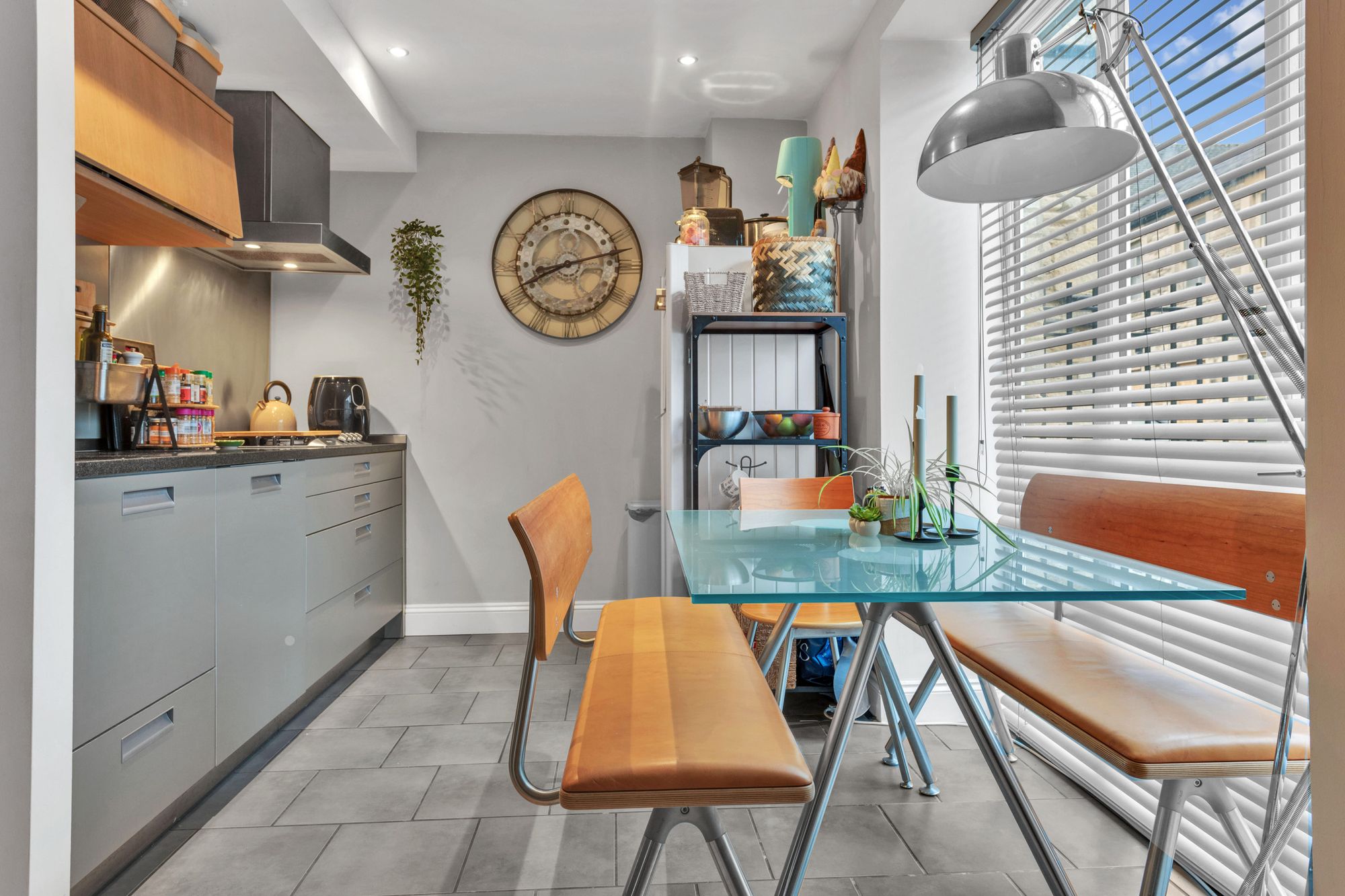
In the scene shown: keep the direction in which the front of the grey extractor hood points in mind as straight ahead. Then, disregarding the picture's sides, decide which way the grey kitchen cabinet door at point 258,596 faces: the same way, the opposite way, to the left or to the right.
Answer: the same way

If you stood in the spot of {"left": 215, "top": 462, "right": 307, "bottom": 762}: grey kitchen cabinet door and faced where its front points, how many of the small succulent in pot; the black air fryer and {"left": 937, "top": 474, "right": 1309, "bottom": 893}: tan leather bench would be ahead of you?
2

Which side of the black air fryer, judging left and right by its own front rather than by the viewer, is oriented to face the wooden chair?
front

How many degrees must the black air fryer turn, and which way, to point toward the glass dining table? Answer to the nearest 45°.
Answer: approximately 45° to its right

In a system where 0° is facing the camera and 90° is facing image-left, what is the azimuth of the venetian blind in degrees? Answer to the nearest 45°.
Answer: approximately 45°

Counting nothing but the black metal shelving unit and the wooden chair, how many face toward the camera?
2

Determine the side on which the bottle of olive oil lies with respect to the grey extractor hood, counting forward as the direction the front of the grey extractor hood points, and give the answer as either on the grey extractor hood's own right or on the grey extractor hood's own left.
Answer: on the grey extractor hood's own right

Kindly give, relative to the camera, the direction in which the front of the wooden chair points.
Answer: facing the viewer

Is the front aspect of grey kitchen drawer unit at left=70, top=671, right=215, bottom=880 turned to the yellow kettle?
no

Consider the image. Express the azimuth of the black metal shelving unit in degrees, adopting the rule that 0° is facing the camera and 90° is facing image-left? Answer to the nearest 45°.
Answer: approximately 0°

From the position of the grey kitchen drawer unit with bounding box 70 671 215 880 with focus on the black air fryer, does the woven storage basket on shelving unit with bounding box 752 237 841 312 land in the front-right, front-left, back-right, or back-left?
front-right

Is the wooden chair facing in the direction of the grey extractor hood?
no

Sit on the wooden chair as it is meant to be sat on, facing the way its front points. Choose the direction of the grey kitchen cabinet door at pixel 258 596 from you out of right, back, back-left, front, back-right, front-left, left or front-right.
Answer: right

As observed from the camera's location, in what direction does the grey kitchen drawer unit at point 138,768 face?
facing the viewer and to the right of the viewer

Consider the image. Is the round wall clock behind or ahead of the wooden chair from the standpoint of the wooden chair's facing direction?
behind
